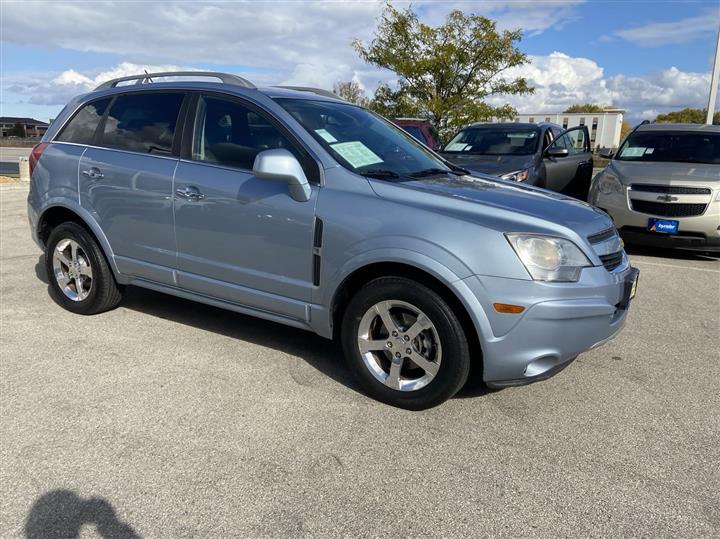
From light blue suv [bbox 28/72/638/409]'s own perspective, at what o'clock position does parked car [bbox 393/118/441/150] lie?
The parked car is roughly at 8 o'clock from the light blue suv.

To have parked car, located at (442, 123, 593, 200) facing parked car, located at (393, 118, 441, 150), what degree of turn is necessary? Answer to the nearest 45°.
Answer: approximately 90° to its right

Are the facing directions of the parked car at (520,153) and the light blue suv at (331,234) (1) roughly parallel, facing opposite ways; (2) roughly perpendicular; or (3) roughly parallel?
roughly perpendicular

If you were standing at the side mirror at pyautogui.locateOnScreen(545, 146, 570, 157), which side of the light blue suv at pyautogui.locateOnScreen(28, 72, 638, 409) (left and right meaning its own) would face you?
left

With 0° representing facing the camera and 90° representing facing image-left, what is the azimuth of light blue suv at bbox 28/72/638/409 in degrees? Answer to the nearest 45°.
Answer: approximately 315°

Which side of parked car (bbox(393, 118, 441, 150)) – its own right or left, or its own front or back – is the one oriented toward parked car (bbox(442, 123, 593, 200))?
left

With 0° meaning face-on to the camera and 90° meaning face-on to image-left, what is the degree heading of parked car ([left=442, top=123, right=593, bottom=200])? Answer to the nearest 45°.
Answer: approximately 45°

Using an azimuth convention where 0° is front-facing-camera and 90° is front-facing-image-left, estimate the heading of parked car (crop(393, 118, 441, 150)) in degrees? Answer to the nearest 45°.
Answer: approximately 45°

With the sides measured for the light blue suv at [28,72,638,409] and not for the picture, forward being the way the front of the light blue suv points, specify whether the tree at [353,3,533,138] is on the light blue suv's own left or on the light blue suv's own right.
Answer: on the light blue suv's own left
